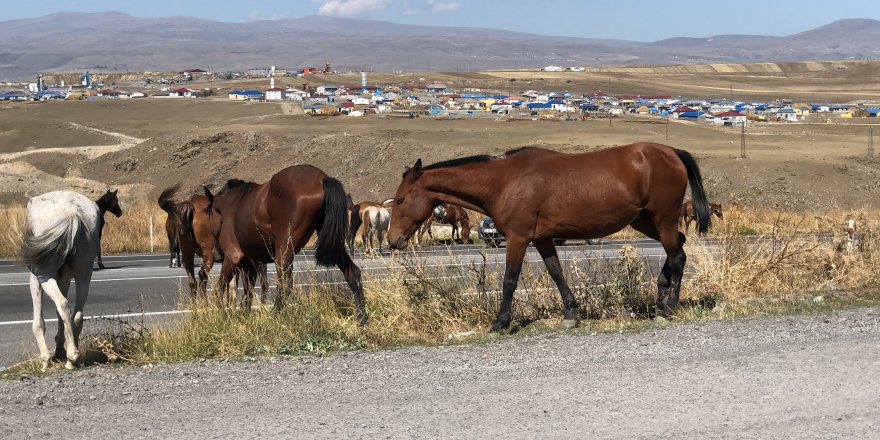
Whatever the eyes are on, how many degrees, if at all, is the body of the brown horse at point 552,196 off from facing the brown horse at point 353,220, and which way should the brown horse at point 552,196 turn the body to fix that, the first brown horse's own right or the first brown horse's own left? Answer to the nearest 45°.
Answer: approximately 45° to the first brown horse's own right

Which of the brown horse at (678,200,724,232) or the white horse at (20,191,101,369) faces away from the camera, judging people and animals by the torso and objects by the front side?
the white horse

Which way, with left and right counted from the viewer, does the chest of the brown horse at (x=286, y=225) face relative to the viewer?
facing away from the viewer and to the left of the viewer

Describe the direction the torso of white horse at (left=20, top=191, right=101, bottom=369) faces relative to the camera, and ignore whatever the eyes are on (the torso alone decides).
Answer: away from the camera

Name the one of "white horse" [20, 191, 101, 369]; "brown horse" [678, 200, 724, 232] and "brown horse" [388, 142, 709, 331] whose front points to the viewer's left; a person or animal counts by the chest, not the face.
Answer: "brown horse" [388, 142, 709, 331]

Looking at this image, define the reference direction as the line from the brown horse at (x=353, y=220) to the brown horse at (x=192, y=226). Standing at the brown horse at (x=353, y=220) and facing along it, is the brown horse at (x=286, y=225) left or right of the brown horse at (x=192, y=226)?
left

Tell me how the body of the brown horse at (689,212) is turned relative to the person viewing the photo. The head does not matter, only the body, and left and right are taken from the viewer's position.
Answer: facing to the right of the viewer

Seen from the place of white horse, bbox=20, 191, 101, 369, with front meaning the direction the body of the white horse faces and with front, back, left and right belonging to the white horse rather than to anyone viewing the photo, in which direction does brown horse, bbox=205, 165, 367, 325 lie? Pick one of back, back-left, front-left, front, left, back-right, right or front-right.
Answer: front-right

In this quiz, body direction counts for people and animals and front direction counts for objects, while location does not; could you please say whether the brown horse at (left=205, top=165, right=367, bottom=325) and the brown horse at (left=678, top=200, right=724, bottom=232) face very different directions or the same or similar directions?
very different directions

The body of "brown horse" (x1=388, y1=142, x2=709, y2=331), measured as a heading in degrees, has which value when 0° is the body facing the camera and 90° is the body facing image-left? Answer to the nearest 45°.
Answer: approximately 90°

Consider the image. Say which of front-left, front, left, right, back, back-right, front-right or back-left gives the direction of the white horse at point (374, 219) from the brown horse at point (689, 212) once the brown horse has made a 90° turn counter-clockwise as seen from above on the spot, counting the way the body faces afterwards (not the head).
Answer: back-left

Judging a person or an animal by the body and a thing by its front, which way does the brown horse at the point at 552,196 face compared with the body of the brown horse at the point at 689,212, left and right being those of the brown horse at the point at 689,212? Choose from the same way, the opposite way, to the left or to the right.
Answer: the opposite way
